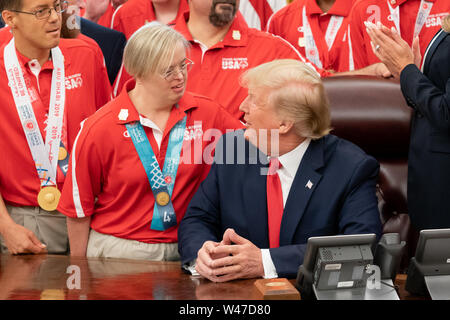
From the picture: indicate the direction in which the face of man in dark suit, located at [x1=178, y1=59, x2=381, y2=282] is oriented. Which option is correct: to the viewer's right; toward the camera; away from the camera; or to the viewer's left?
to the viewer's left

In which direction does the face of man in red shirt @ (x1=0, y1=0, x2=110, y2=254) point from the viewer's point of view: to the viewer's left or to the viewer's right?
to the viewer's right

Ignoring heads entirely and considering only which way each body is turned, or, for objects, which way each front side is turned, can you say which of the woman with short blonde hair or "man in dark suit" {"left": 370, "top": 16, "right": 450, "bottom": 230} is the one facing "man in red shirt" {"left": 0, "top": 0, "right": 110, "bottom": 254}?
the man in dark suit

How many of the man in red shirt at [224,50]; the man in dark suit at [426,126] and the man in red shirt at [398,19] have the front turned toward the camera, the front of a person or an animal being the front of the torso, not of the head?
2

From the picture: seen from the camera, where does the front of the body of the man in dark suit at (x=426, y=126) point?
to the viewer's left

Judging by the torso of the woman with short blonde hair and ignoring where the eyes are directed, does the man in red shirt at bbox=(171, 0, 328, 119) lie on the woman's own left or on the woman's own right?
on the woman's own left

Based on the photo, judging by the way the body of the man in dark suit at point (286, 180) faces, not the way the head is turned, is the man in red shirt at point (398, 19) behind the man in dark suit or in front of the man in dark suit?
behind

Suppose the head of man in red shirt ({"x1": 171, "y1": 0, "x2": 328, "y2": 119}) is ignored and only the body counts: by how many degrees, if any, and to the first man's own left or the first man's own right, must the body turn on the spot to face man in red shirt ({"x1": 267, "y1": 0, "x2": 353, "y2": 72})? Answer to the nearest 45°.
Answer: approximately 135° to the first man's own left

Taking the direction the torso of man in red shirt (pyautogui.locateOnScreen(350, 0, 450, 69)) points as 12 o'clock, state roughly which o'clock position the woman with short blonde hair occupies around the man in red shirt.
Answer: The woman with short blonde hair is roughly at 1 o'clock from the man in red shirt.
